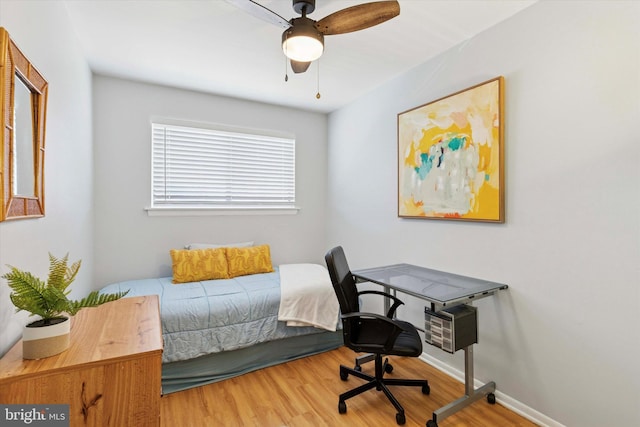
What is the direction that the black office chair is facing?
to the viewer's right

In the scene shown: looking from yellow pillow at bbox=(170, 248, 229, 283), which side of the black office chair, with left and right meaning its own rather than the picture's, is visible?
back

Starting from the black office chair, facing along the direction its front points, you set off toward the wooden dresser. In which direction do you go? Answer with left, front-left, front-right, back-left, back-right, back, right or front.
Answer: back-right

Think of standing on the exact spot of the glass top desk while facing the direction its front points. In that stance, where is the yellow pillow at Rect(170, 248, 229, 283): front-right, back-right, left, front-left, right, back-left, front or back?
front-right

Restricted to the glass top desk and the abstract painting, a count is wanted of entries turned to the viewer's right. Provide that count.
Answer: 0

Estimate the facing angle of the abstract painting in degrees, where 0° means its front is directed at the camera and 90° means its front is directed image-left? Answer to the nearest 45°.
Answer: approximately 45°

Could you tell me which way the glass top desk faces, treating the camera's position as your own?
facing the viewer and to the left of the viewer

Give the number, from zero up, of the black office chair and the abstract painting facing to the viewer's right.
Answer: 1

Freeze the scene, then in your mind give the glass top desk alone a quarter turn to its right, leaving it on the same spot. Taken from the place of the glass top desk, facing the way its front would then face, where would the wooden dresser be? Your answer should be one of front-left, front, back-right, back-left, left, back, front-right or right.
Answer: left

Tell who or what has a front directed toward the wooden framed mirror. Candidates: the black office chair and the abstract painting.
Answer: the abstract painting

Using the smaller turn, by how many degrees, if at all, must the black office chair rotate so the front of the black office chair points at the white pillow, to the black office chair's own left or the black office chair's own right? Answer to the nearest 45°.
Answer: approximately 135° to the black office chair's own left
